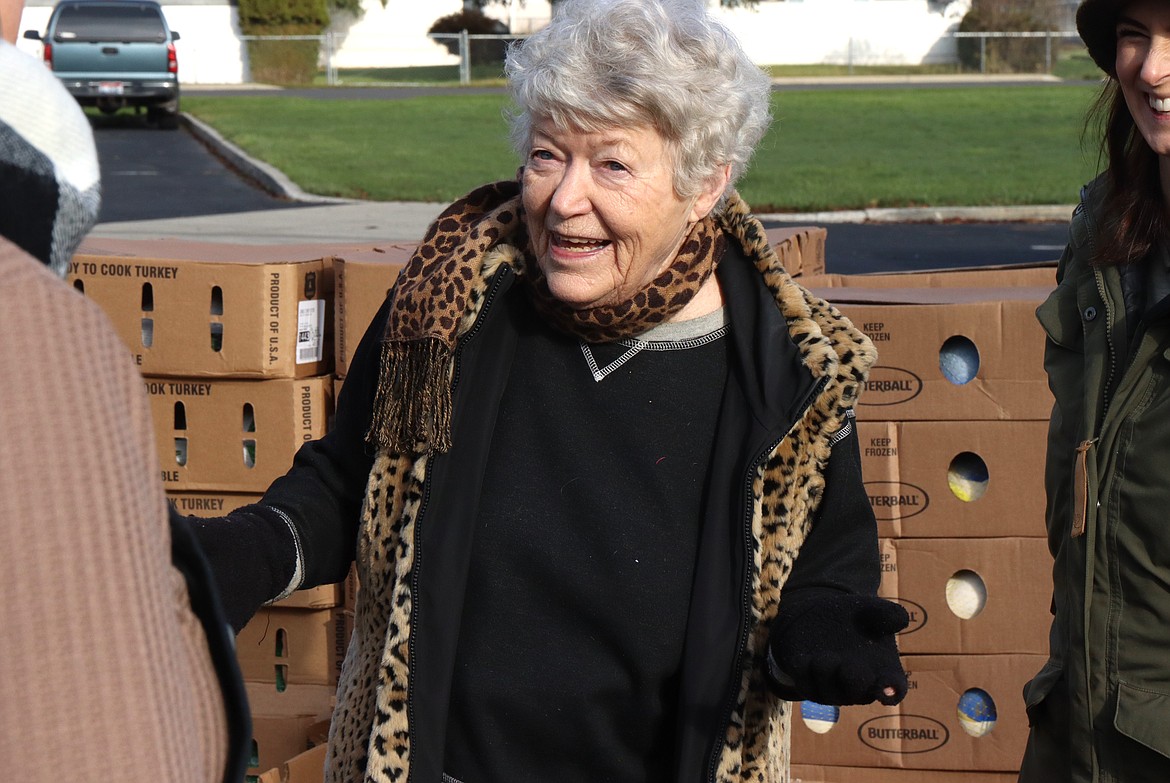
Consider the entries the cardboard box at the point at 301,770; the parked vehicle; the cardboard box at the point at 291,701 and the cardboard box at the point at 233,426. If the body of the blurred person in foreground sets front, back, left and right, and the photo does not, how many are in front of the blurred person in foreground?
4

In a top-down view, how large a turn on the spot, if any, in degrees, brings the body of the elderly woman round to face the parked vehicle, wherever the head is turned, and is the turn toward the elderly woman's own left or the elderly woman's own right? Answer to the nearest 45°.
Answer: approximately 180°

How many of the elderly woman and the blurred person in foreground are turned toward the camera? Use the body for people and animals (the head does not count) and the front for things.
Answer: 1

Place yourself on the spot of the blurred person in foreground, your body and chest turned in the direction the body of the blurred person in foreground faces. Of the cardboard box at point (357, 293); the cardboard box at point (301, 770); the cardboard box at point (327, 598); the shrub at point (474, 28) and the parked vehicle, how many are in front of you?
5

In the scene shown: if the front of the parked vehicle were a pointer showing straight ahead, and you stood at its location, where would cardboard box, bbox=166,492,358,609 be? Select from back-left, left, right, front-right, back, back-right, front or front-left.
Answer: back

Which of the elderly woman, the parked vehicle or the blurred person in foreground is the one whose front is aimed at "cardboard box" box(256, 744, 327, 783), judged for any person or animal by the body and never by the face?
the blurred person in foreground

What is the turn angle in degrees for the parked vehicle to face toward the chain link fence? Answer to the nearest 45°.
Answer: approximately 45° to its right

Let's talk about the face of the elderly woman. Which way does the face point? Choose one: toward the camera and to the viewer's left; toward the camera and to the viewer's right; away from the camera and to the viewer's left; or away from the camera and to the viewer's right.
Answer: toward the camera and to the viewer's left

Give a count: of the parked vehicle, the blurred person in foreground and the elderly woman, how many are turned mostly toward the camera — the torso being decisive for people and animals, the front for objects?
1

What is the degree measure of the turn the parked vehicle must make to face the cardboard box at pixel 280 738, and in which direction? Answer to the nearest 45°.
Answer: approximately 180°

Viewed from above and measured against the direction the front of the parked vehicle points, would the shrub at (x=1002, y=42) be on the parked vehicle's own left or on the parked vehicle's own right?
on the parked vehicle's own right

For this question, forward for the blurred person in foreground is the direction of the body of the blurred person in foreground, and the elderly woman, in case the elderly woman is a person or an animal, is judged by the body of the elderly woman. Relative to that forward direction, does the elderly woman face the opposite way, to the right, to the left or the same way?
the opposite way

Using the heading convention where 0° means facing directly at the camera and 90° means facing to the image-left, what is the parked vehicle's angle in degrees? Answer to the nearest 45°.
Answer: approximately 180°

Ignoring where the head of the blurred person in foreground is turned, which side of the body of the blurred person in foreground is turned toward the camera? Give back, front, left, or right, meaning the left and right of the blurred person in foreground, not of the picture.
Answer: back

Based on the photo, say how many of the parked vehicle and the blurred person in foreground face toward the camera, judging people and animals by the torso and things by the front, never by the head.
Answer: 0
